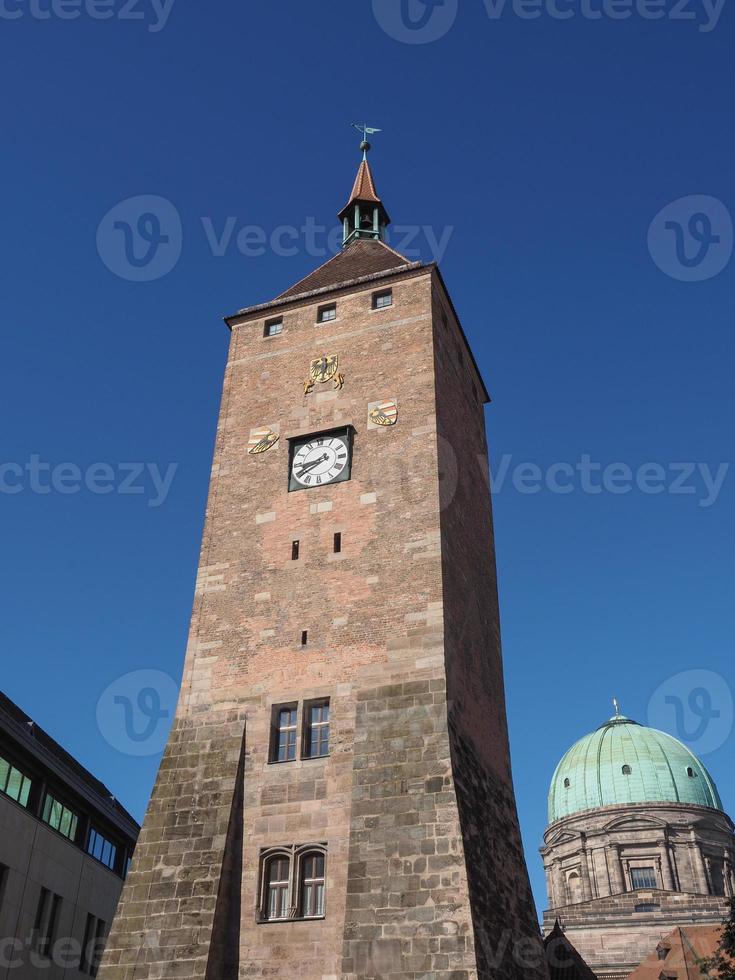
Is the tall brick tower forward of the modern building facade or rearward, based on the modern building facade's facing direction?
forward

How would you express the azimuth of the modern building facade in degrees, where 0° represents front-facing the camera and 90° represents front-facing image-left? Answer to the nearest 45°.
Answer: approximately 315°
